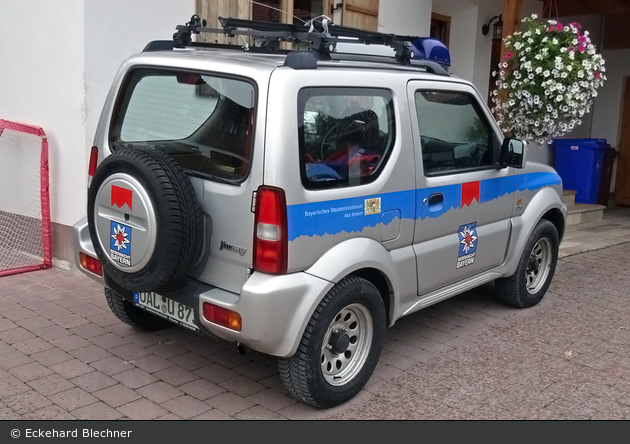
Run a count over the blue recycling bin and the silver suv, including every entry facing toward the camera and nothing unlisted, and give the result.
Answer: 1

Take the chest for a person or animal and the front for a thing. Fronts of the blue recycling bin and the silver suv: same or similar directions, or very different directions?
very different directions

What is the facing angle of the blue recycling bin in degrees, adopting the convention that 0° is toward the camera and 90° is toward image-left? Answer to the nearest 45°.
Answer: approximately 0°

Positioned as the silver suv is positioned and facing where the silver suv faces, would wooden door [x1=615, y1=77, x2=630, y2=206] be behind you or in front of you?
in front

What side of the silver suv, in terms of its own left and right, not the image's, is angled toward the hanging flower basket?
front

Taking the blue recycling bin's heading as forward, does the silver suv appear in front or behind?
in front

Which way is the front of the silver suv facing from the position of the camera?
facing away from the viewer and to the right of the viewer

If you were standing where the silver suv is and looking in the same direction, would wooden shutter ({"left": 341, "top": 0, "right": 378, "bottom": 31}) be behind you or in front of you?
in front
